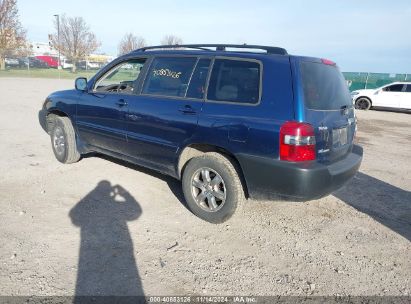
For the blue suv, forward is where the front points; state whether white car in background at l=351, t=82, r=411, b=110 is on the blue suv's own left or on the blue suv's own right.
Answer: on the blue suv's own right

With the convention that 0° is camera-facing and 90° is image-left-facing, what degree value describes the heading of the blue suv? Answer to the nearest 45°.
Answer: approximately 135°

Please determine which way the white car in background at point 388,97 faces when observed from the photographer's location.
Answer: facing to the left of the viewer

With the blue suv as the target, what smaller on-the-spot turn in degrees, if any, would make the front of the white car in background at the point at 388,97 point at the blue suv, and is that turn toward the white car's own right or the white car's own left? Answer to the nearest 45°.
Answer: approximately 90° to the white car's own left

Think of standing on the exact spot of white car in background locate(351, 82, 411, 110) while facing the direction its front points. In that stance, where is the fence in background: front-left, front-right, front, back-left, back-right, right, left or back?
right

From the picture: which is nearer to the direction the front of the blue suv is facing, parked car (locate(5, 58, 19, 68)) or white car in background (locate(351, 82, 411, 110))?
the parked car

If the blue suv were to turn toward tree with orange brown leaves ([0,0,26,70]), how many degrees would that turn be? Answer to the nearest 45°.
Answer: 0° — it already faces it

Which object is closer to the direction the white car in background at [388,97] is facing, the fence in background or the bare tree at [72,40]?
the bare tree
